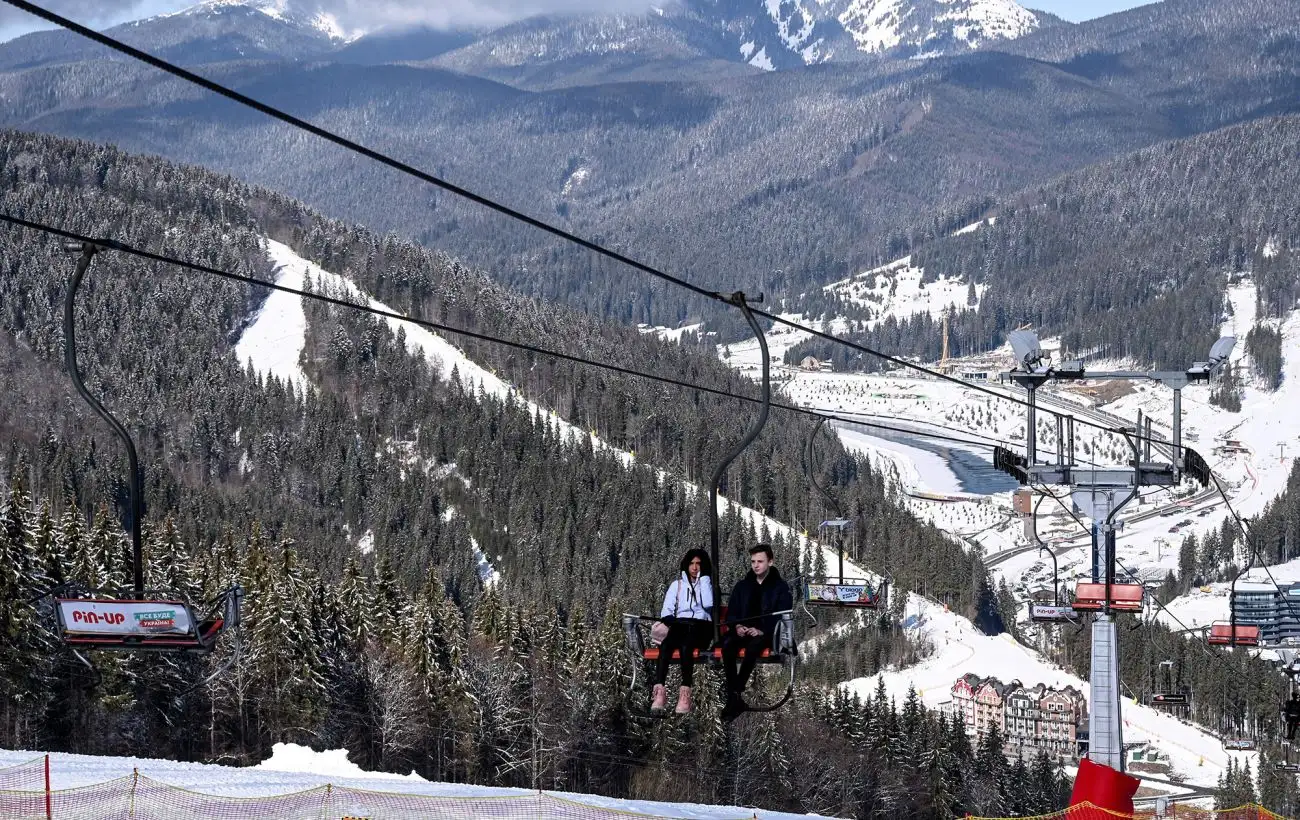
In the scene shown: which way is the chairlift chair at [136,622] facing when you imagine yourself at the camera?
facing away from the viewer and to the right of the viewer

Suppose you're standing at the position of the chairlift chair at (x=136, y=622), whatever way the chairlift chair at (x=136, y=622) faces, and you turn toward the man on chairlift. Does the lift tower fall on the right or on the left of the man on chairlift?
left

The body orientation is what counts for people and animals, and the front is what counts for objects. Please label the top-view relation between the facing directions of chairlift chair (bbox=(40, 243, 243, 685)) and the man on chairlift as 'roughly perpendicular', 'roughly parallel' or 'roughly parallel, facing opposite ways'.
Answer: roughly parallel, facing opposite ways

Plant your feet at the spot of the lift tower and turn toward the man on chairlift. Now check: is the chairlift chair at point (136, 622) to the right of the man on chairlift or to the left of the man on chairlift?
right

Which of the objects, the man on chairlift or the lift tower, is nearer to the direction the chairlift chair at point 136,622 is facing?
the lift tower

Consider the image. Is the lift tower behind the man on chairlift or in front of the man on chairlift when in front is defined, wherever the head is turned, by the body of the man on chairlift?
behind

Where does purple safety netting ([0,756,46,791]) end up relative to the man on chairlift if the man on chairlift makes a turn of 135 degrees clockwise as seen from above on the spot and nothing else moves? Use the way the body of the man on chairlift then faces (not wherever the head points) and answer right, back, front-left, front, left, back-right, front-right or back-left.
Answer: front-left

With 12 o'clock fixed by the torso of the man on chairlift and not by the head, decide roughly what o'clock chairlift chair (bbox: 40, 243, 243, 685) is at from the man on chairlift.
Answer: The chairlift chair is roughly at 2 o'clock from the man on chairlift.

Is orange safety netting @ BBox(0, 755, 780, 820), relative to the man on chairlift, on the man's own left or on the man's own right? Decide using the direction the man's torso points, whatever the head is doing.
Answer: on the man's own right

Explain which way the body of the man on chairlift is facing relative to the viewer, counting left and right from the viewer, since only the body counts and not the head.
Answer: facing the viewer and to the left of the viewer

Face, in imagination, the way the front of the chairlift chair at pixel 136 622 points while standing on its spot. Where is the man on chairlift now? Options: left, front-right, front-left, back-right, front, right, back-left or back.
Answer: right
